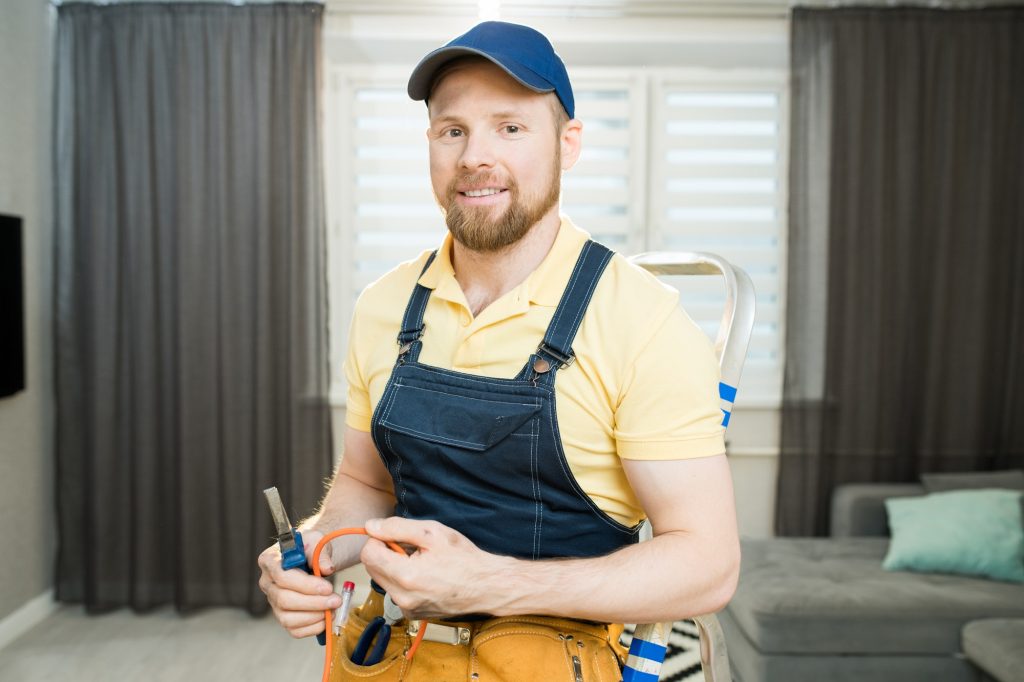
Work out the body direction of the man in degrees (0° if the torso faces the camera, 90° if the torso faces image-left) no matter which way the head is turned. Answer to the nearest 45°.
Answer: approximately 45°

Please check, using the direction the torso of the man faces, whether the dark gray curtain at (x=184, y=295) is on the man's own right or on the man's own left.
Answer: on the man's own right

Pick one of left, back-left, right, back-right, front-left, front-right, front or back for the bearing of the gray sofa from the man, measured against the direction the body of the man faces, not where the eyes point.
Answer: back

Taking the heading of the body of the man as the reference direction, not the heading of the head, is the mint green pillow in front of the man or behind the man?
behind
